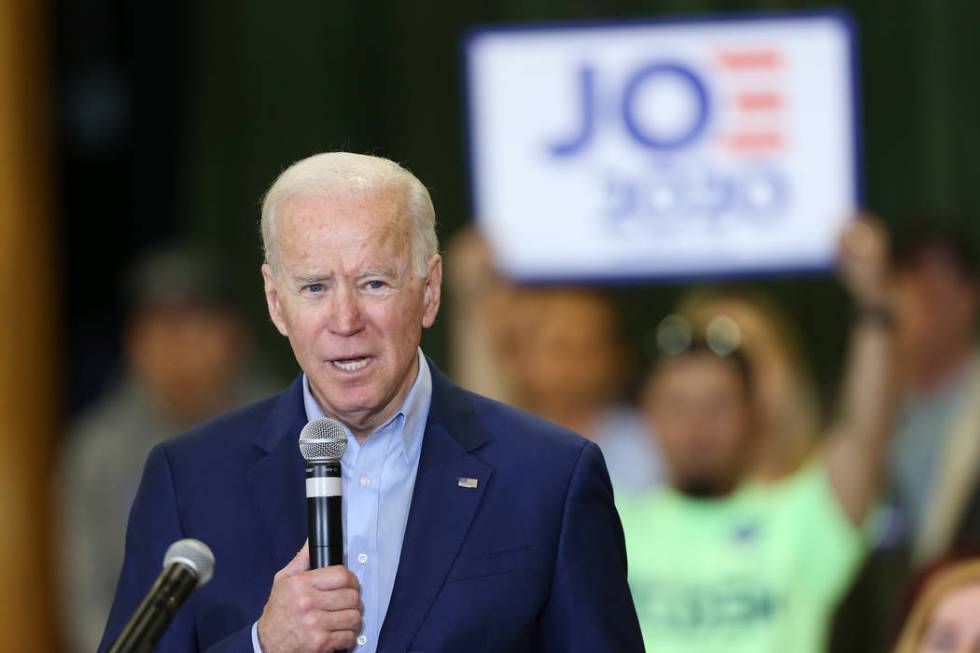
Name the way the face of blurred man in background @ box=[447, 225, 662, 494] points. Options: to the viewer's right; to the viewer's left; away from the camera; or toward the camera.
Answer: toward the camera

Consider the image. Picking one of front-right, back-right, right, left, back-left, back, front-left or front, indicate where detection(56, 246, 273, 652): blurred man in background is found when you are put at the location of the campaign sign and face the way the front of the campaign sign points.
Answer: right

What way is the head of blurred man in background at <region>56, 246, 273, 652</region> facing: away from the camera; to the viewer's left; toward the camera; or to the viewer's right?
toward the camera

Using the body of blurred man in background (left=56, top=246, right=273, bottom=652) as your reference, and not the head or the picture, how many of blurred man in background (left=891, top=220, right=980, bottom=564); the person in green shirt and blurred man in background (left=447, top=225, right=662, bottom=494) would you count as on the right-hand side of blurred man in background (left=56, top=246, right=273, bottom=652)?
0

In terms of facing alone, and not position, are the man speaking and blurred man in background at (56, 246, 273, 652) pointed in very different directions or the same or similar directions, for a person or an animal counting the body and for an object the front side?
same or similar directions

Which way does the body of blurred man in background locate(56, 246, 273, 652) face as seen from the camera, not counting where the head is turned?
toward the camera

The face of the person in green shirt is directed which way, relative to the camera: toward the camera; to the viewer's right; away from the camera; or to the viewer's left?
toward the camera

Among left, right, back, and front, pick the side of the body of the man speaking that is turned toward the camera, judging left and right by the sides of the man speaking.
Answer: front

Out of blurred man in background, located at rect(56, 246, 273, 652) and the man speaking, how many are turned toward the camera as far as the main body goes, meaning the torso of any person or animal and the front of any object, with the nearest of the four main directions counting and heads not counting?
2

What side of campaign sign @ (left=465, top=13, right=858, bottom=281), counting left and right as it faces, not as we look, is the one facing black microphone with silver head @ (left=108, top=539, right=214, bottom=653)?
front

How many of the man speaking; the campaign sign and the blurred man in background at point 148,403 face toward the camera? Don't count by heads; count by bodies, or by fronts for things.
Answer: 3

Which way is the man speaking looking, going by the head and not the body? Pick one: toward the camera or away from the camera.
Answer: toward the camera

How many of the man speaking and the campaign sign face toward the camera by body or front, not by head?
2
